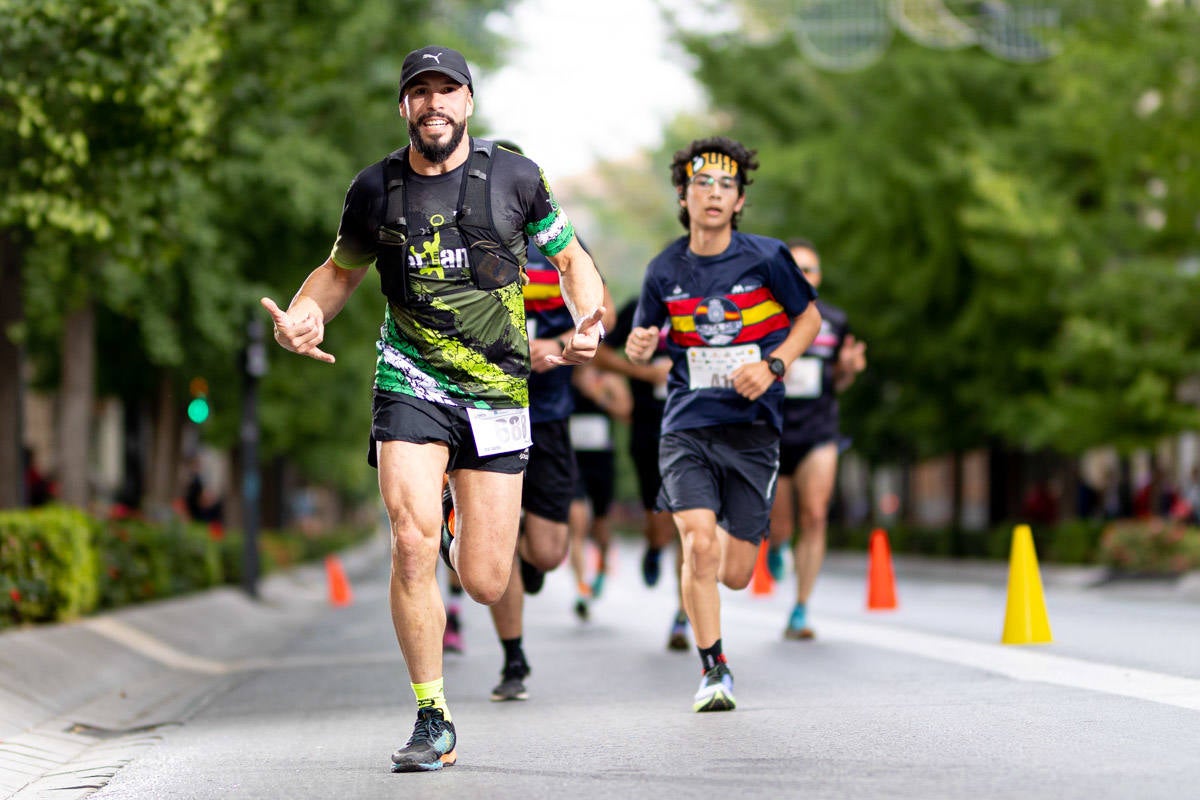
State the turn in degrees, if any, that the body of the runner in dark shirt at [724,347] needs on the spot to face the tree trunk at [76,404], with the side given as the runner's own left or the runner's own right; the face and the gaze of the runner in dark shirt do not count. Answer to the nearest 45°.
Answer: approximately 135° to the runner's own right

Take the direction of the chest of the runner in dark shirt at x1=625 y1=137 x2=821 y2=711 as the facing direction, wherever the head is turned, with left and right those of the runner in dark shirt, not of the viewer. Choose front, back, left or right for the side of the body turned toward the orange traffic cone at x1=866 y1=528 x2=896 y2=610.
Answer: back

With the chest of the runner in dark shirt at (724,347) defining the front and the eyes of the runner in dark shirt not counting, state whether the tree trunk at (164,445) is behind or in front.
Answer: behind

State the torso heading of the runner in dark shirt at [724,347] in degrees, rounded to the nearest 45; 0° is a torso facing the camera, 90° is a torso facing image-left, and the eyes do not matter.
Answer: approximately 0°

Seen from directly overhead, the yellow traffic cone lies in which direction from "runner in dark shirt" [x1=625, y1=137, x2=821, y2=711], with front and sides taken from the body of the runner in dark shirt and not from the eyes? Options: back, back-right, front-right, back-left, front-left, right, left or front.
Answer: back-left

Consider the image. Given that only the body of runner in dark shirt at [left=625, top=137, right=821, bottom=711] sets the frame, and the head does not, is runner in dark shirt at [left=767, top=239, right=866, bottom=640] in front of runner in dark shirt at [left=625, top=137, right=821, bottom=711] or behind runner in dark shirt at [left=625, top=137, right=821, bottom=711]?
behind
